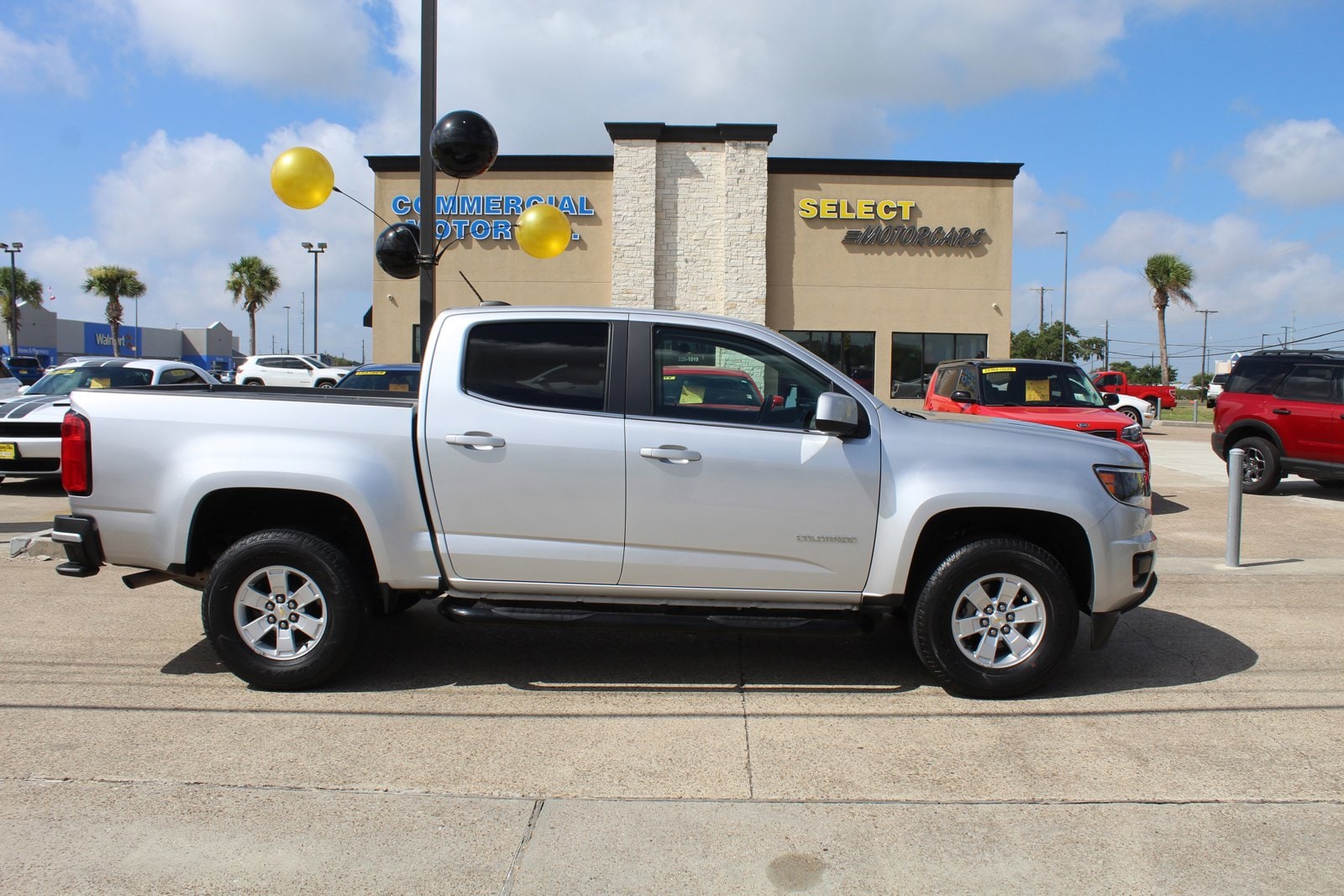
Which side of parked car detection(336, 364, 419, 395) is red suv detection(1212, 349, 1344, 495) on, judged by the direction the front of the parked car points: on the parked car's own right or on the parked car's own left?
on the parked car's own left

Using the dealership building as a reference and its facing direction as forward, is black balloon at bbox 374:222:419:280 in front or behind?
in front

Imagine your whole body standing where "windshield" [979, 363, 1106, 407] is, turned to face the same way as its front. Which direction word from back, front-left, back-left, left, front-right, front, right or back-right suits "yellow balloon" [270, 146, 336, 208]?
right

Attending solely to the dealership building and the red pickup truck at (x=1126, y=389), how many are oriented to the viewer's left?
1

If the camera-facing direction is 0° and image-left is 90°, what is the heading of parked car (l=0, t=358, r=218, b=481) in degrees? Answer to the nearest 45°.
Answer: approximately 45°

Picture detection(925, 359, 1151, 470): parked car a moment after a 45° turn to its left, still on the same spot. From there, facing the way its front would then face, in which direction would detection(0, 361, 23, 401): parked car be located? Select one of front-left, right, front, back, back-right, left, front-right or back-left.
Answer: back

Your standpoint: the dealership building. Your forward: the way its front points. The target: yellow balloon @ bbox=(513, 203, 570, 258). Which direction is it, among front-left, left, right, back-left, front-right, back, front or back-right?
front

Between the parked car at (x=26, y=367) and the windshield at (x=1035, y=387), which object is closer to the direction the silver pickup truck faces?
the windshield

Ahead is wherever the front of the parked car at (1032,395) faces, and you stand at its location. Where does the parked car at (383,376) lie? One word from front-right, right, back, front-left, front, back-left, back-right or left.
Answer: back-right

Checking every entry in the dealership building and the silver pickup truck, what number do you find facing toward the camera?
1

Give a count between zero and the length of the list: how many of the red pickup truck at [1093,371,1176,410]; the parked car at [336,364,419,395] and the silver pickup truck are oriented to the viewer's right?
1

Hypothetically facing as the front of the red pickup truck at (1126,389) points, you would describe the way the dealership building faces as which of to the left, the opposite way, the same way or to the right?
to the left

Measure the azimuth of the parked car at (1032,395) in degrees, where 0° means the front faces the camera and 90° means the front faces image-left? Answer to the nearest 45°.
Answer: approximately 315°

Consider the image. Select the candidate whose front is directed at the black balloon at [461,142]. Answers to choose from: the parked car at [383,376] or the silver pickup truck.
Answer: the parked car

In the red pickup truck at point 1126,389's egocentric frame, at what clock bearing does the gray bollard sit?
The gray bollard is roughly at 9 o'clock from the red pickup truck.
